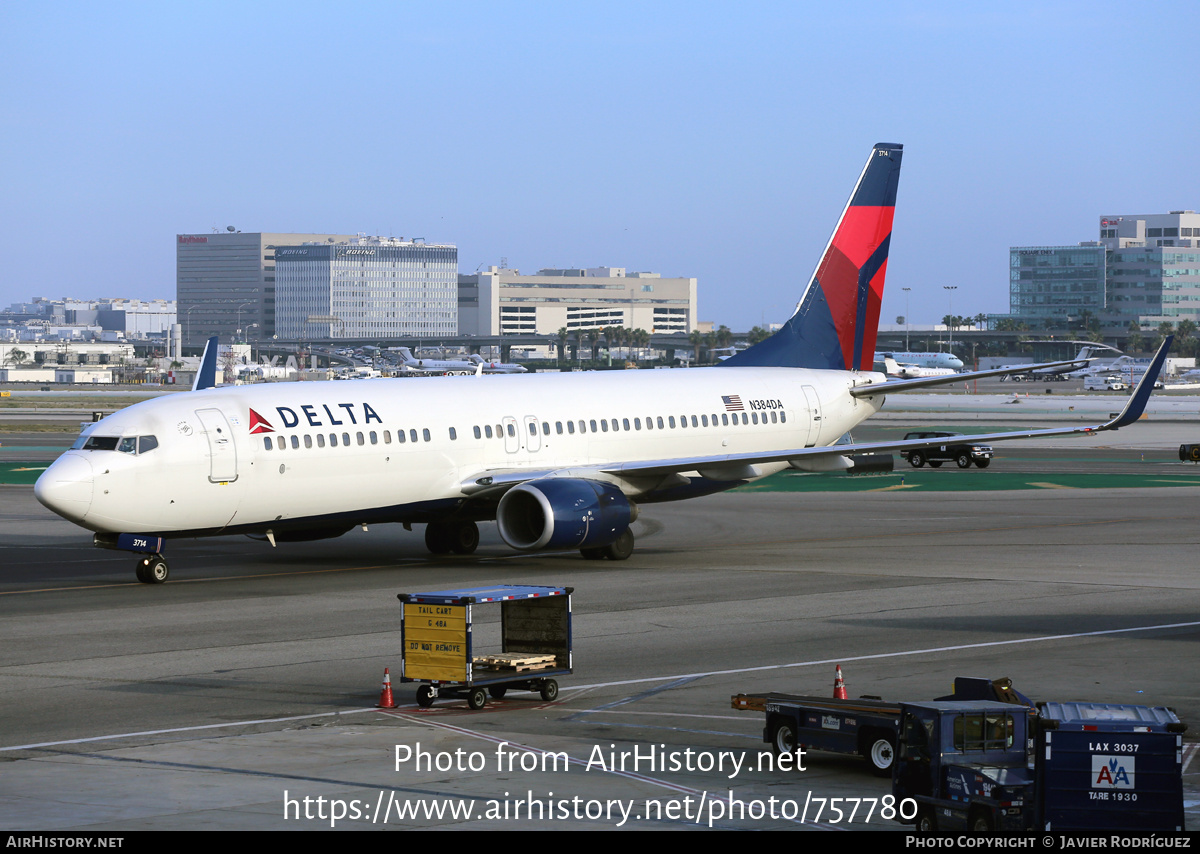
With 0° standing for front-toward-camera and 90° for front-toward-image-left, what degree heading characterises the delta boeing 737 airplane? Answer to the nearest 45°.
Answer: approximately 45°

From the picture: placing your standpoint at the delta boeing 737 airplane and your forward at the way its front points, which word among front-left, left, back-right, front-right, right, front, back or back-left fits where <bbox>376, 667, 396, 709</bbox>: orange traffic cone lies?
front-left

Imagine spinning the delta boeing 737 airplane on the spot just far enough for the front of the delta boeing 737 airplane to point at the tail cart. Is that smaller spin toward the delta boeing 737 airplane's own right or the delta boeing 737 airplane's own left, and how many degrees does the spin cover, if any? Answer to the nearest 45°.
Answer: approximately 45° to the delta boeing 737 airplane's own left
